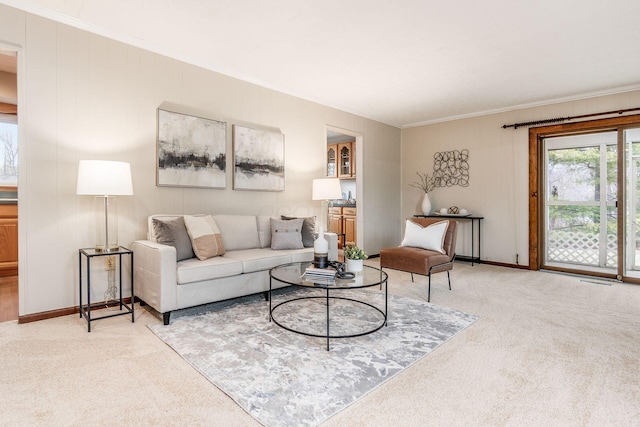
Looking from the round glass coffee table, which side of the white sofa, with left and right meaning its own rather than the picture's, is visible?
front

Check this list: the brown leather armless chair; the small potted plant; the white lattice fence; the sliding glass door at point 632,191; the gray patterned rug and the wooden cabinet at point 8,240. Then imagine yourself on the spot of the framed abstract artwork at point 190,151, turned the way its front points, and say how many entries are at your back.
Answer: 1

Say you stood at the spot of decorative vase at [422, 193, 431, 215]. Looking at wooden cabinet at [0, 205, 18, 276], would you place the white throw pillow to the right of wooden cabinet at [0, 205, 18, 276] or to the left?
left

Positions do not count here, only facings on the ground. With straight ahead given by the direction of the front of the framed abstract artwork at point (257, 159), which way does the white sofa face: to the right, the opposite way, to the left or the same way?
the same way

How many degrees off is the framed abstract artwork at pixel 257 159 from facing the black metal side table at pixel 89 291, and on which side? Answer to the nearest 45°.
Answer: approximately 90° to its right

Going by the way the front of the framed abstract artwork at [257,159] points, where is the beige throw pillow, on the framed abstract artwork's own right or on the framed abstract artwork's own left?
on the framed abstract artwork's own right

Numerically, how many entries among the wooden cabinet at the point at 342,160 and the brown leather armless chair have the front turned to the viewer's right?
0

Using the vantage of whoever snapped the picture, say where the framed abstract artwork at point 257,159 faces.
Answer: facing the viewer and to the right of the viewer

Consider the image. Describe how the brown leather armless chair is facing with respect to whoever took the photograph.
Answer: facing the viewer and to the left of the viewer

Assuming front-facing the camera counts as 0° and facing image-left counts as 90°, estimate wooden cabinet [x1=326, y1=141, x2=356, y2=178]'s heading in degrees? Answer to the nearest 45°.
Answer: approximately 45°

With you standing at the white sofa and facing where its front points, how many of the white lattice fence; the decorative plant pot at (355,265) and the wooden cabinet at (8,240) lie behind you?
1

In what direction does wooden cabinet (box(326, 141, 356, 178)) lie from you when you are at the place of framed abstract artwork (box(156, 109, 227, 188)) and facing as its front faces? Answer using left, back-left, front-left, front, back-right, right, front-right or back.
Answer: left

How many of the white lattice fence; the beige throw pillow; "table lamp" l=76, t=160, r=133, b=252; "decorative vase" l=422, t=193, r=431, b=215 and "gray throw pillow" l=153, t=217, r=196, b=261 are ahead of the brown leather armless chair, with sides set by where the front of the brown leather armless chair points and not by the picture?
3

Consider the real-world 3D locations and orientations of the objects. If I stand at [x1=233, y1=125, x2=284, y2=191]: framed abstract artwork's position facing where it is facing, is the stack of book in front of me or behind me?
in front

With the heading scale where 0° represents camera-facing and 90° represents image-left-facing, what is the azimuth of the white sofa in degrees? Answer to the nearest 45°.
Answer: approximately 315°

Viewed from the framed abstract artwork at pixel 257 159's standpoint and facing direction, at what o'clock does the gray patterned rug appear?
The gray patterned rug is roughly at 1 o'clock from the framed abstract artwork.
